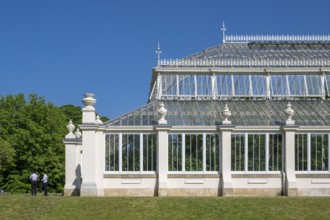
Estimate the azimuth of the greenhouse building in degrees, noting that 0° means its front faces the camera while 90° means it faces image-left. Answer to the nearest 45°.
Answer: approximately 0°
